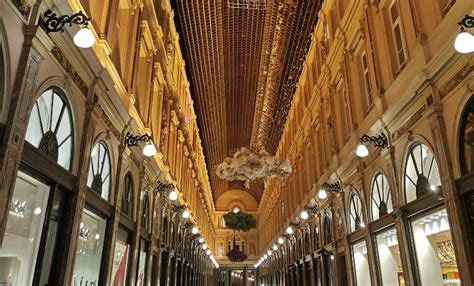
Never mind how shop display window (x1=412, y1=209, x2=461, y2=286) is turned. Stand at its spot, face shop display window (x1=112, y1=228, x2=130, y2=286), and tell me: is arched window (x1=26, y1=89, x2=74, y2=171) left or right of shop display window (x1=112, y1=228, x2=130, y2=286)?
left

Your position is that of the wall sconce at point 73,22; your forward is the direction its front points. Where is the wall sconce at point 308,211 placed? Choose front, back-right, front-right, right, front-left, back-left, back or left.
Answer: front-left

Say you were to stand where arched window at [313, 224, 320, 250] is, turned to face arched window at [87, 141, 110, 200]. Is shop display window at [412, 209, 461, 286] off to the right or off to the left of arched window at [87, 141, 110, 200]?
left

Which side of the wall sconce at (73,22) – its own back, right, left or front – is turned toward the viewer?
right

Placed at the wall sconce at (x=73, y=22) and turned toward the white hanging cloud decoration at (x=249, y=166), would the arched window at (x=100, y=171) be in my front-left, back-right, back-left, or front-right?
front-left

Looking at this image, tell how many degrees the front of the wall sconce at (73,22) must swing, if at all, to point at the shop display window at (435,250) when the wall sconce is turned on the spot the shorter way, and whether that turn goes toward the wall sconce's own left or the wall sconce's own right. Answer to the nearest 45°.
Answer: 0° — it already faces it

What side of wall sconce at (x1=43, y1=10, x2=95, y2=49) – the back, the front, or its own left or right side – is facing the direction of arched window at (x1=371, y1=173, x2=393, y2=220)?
front

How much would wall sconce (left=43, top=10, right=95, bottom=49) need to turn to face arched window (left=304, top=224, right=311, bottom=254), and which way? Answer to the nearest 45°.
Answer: approximately 45° to its left

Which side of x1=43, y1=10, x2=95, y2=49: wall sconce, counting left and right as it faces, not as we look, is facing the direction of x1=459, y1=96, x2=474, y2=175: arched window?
front

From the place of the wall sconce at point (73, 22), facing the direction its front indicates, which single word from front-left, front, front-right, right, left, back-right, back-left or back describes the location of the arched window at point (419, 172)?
front

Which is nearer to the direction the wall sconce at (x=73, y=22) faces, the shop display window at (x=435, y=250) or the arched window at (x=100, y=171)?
the shop display window

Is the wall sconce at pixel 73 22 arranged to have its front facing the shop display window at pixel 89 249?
no

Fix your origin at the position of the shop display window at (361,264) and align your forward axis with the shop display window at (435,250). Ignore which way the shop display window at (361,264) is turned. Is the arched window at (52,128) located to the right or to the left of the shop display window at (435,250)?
right
